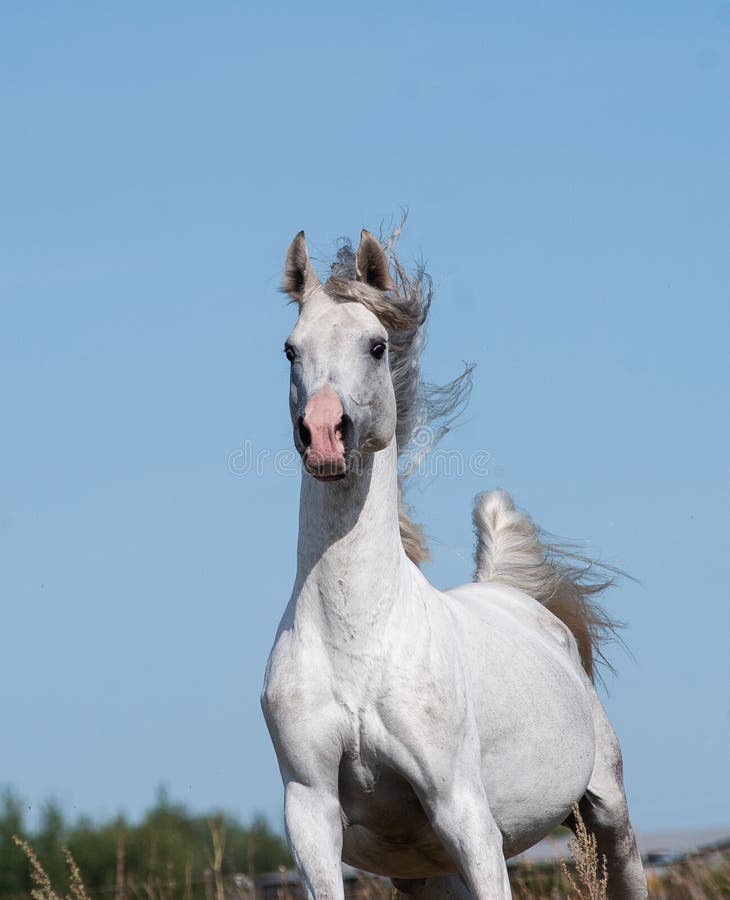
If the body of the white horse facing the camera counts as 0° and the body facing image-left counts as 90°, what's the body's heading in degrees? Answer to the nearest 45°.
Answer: approximately 45°
